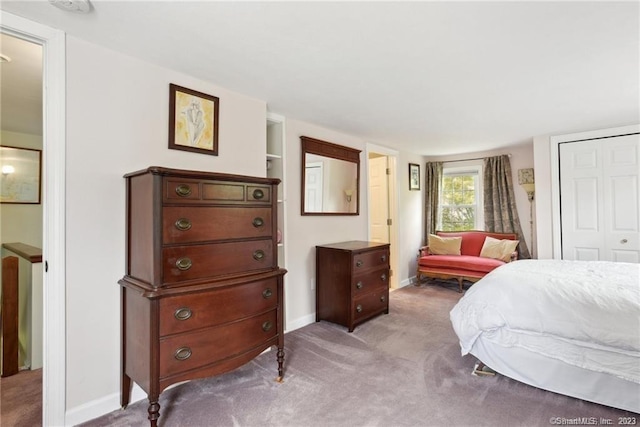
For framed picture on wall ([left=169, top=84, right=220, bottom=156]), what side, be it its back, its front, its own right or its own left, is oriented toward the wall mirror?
left

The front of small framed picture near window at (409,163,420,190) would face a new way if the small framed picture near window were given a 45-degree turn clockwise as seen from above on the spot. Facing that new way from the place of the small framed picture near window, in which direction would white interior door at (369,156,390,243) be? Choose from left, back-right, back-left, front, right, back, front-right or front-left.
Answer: front-right

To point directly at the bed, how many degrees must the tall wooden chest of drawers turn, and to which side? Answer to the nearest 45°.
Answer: approximately 45° to its left

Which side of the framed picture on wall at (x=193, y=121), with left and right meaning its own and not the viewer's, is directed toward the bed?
front

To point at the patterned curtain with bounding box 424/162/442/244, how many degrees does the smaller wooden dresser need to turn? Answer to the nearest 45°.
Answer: approximately 90° to its left

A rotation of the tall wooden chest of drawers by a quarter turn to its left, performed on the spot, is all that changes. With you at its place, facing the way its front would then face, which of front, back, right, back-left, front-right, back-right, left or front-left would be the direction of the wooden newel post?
left

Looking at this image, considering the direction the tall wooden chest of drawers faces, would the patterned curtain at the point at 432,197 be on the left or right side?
on its left

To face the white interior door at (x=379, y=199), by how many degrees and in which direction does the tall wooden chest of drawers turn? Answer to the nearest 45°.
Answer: approximately 90° to its left

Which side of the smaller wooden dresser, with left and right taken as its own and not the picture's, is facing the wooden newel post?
right

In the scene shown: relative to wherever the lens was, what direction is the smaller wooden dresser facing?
facing the viewer and to the right of the viewer

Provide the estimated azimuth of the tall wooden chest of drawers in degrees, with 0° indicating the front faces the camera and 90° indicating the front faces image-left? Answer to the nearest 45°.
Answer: approximately 315°
